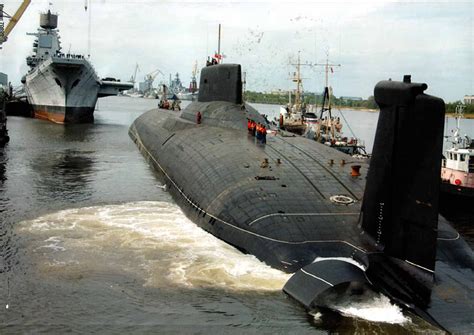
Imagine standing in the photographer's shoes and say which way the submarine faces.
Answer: facing away from the viewer and to the left of the viewer

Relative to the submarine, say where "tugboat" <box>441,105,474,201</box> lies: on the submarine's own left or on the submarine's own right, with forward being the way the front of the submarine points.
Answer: on the submarine's own right
